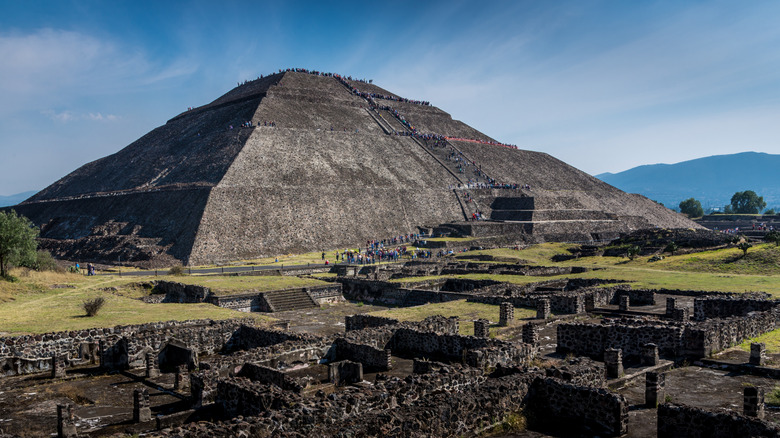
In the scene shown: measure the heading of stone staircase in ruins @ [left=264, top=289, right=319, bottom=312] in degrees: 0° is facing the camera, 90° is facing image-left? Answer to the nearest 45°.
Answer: approximately 315°

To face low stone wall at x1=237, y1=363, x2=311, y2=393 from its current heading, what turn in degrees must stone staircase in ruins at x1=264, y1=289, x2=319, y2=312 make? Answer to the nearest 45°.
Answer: approximately 45° to its right

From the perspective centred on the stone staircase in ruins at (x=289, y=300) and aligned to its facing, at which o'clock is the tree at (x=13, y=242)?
The tree is roughly at 5 o'clock from the stone staircase in ruins.

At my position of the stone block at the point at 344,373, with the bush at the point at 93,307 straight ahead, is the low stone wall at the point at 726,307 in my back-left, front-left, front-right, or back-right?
back-right

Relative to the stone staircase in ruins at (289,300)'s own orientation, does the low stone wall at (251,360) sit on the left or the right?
on its right

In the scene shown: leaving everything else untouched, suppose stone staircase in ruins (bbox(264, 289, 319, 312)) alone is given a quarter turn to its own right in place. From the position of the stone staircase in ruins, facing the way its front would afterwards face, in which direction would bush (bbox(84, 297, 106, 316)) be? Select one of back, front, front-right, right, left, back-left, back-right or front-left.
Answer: front

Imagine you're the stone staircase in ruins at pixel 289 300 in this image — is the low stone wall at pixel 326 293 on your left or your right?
on your left

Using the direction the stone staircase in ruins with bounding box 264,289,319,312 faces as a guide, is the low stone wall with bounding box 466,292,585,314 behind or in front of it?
in front

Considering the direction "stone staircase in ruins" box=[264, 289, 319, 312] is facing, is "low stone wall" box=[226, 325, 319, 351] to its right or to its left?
on its right

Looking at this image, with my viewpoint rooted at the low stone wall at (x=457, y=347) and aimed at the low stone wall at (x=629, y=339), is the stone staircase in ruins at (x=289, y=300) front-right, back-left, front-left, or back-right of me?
back-left

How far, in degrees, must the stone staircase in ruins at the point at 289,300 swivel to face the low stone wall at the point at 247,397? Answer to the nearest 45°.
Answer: approximately 45° to its right

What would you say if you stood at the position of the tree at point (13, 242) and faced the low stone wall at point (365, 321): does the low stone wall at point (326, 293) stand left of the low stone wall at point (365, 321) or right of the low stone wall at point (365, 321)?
left
